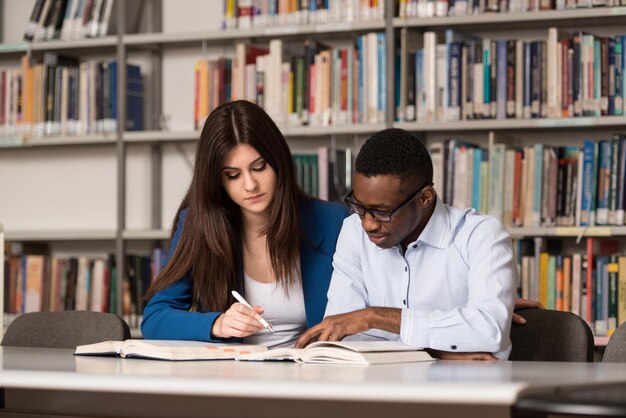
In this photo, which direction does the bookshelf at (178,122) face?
toward the camera

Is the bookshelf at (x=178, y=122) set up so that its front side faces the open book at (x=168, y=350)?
yes

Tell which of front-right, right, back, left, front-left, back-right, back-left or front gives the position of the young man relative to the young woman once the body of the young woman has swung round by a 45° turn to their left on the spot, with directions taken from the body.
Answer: front

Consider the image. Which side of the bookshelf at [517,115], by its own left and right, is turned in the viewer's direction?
front

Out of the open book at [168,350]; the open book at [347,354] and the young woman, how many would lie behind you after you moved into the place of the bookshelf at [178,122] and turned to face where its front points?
0

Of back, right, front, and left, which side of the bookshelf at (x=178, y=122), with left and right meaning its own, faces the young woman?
front

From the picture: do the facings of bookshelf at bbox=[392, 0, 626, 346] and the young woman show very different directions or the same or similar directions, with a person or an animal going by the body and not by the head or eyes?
same or similar directions

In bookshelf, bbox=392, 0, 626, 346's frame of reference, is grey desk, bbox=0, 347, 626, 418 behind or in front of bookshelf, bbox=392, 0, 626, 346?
in front

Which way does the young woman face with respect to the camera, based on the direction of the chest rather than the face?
toward the camera

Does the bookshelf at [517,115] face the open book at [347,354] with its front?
yes

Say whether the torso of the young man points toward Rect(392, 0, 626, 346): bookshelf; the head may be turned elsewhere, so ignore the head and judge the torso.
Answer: no

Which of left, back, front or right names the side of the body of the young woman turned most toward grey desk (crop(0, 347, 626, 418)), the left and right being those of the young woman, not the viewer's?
front

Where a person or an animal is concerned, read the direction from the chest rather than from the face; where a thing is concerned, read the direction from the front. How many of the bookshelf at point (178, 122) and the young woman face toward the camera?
2

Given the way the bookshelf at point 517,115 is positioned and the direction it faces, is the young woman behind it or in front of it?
in front

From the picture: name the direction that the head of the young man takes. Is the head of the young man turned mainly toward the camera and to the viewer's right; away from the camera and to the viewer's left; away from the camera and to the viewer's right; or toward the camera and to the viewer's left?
toward the camera and to the viewer's left

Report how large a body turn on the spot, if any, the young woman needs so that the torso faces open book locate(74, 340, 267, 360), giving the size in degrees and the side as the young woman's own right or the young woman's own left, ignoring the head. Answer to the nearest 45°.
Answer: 0° — they already face it

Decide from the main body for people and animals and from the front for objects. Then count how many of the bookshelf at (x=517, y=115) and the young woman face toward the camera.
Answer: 2
